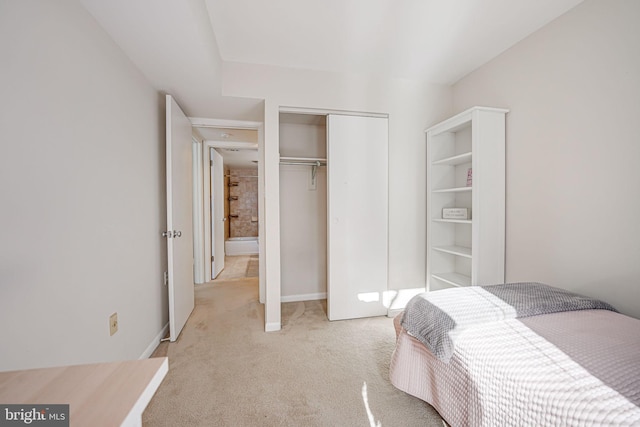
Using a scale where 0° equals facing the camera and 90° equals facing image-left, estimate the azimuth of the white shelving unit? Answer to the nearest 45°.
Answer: approximately 45°

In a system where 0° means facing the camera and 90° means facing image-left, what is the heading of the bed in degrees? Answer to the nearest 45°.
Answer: approximately 135°
